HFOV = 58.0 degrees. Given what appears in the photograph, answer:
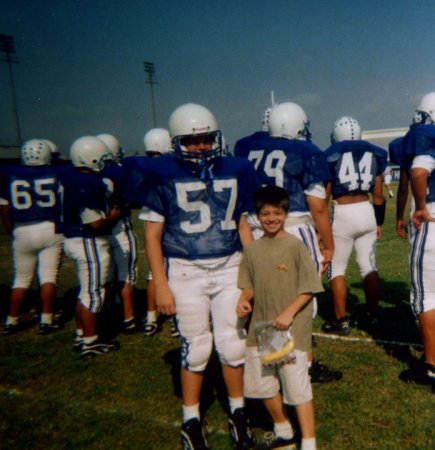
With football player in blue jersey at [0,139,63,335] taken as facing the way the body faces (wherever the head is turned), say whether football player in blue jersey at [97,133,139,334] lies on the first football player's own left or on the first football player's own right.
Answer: on the first football player's own right

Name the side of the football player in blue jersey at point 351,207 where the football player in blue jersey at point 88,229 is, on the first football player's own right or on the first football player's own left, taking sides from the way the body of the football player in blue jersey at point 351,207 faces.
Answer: on the first football player's own left

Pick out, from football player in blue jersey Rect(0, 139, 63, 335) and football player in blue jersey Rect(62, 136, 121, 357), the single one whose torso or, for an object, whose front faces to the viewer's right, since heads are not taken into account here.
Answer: football player in blue jersey Rect(62, 136, 121, 357)

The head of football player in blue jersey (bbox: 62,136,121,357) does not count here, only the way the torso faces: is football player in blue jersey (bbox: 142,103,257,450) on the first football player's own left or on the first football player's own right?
on the first football player's own right

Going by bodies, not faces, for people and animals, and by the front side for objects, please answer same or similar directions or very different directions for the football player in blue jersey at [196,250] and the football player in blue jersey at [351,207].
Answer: very different directions

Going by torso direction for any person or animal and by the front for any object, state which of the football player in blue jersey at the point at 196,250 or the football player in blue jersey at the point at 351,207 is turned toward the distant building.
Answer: the football player in blue jersey at the point at 351,207

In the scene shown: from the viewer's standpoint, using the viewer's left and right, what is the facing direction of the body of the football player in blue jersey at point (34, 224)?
facing away from the viewer

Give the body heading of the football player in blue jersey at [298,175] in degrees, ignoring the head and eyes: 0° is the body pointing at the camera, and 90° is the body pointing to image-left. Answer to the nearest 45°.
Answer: approximately 225°

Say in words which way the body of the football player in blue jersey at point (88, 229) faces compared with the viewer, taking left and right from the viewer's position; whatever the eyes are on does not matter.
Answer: facing to the right of the viewer

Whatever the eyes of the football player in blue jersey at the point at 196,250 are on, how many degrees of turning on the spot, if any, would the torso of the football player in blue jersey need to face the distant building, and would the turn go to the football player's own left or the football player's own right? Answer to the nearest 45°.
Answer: approximately 135° to the football player's own left

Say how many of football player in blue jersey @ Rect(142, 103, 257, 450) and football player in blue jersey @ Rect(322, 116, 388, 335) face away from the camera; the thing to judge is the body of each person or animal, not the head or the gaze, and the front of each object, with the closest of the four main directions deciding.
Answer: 1

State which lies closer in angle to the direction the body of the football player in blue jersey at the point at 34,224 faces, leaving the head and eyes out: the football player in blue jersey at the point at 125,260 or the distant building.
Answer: the distant building

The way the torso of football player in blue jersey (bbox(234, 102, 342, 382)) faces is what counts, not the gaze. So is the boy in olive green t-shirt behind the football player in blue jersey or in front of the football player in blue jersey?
behind
